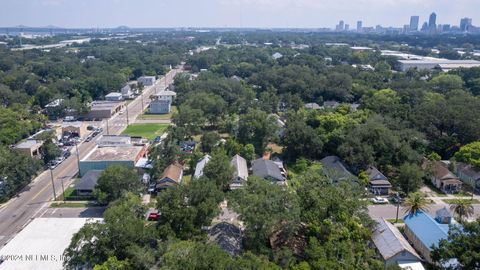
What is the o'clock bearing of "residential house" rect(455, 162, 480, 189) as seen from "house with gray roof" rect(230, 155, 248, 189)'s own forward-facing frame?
The residential house is roughly at 9 o'clock from the house with gray roof.

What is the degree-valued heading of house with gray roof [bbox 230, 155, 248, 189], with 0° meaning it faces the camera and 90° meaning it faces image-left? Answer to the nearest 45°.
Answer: approximately 0°

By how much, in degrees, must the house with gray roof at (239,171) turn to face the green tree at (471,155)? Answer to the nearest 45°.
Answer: approximately 90° to its left

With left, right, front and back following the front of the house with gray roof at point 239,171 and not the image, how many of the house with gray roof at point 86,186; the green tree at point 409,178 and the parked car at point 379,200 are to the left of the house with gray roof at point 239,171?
2

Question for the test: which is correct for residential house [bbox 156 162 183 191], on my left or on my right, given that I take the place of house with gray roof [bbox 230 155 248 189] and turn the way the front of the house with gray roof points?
on my right

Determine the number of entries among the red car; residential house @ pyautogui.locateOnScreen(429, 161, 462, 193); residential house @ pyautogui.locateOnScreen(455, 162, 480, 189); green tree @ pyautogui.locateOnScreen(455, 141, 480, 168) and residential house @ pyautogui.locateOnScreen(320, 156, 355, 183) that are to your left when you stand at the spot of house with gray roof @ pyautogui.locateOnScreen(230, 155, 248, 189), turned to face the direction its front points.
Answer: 4

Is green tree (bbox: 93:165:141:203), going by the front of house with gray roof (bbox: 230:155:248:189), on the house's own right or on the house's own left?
on the house's own right

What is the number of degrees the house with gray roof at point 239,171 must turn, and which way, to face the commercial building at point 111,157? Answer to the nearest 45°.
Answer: approximately 90° to its right

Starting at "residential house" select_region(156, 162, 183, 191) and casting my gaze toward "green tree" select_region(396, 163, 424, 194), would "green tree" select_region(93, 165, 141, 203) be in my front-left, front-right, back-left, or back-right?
back-right

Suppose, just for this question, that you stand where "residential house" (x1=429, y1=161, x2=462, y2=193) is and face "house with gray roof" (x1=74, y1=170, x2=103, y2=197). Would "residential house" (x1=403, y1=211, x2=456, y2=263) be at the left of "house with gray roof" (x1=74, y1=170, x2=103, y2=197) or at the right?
left

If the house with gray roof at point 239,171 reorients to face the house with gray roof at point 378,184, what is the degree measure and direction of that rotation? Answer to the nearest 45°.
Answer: approximately 90° to its left

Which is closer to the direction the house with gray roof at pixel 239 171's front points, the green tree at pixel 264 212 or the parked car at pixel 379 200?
the green tree
